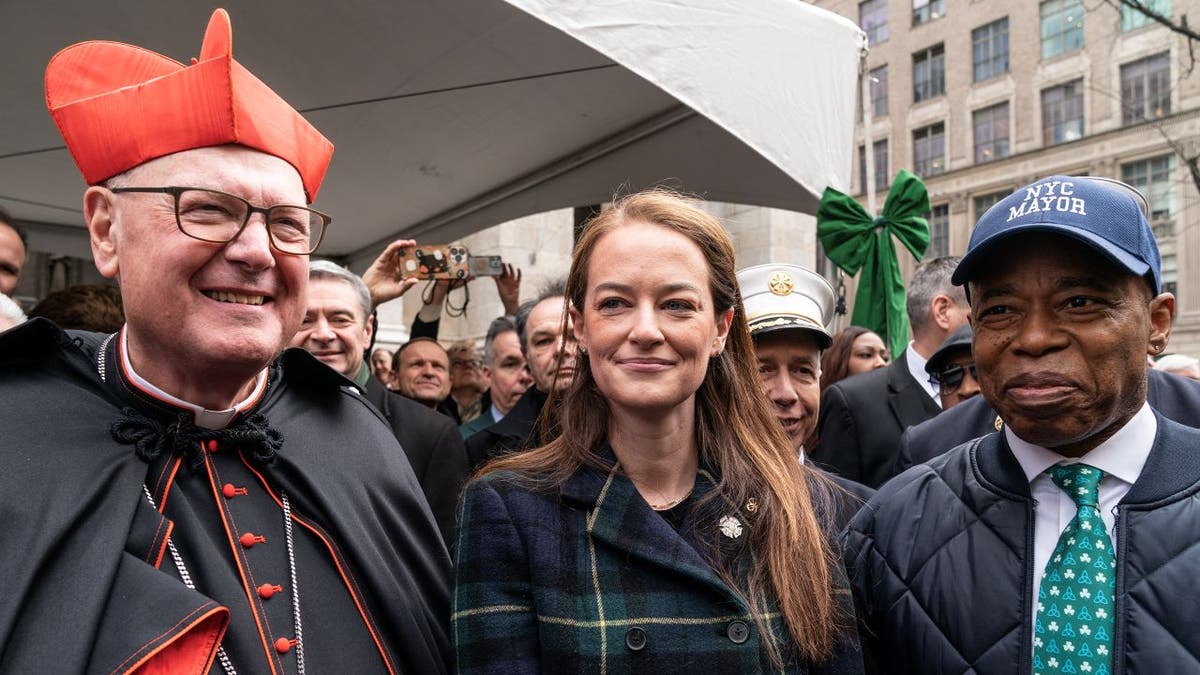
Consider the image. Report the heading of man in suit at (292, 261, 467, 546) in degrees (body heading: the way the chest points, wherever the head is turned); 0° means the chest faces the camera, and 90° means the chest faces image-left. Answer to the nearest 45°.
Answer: approximately 45°

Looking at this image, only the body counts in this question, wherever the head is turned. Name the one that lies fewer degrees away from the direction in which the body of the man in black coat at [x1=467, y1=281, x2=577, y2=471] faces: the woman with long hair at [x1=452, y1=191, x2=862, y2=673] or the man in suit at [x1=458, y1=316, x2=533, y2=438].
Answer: the woman with long hair

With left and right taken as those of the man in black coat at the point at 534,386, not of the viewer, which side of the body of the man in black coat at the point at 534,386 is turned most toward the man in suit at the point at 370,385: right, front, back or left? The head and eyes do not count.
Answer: right

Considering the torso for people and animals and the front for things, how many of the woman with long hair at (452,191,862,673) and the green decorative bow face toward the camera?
2

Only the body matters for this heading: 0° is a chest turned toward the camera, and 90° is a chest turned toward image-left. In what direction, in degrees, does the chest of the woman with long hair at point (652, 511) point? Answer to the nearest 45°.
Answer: approximately 0°

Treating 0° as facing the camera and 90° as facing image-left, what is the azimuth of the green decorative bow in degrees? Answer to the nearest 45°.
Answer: approximately 0°

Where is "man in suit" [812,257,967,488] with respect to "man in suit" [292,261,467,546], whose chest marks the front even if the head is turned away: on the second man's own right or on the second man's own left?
on the second man's own left

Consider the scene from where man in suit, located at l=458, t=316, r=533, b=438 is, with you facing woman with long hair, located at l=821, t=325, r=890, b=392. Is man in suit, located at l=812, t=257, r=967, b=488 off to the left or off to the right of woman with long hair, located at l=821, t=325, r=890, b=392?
right

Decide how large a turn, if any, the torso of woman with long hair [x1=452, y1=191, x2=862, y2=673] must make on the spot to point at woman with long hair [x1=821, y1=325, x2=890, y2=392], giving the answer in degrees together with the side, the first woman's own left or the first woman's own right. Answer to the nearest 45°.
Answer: approximately 180°
